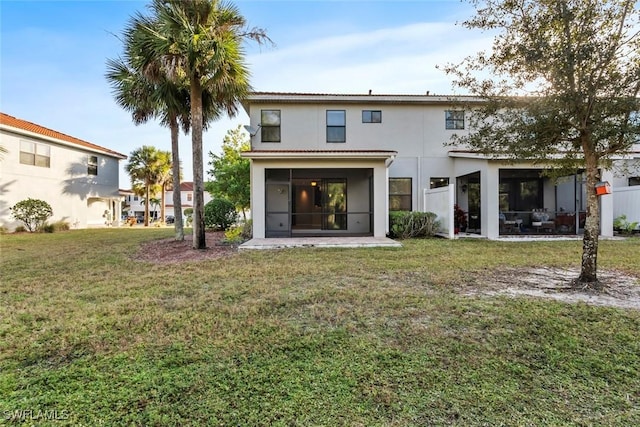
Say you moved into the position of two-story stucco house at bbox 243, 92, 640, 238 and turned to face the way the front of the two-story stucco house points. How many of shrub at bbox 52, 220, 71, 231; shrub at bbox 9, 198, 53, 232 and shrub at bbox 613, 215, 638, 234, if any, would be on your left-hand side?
2

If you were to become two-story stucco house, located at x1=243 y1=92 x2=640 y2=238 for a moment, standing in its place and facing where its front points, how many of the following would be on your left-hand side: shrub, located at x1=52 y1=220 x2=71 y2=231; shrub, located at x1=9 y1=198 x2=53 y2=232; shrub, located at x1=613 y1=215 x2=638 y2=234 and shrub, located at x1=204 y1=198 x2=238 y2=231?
3

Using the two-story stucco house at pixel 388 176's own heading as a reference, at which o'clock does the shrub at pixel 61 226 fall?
The shrub is roughly at 9 o'clock from the two-story stucco house.

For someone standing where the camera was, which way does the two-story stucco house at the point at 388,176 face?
facing away from the viewer

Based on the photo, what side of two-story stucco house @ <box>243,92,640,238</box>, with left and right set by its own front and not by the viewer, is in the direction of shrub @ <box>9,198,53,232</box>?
left

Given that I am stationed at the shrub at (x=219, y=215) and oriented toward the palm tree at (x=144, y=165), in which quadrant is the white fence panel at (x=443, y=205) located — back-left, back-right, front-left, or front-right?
back-right

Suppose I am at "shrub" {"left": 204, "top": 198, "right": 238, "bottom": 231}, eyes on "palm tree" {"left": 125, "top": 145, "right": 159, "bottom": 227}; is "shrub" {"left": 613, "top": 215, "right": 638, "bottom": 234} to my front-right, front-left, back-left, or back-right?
back-right

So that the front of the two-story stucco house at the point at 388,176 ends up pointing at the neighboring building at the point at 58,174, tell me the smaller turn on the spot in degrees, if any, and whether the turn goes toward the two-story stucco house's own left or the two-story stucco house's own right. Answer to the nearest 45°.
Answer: approximately 90° to the two-story stucco house's own left

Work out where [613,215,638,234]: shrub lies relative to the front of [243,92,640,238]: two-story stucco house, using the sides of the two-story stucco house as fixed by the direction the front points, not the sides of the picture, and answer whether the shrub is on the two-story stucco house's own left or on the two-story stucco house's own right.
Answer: on the two-story stucco house's own right
